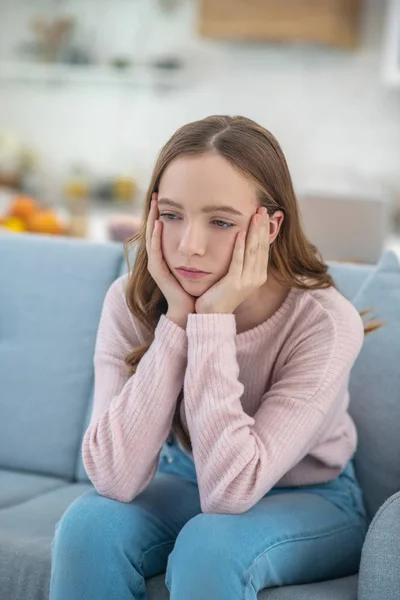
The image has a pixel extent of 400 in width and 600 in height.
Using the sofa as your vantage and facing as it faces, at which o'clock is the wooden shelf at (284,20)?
The wooden shelf is roughly at 5 o'clock from the sofa.

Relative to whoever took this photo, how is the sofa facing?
facing the viewer and to the left of the viewer

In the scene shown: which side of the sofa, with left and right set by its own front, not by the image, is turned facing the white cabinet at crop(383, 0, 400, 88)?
back

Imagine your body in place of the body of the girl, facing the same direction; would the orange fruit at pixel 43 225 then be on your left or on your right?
on your right

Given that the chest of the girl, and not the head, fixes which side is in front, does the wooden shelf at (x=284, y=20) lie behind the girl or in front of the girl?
behind

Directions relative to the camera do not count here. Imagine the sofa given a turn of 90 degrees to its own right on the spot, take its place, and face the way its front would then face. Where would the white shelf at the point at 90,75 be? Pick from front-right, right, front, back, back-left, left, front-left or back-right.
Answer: front-right
